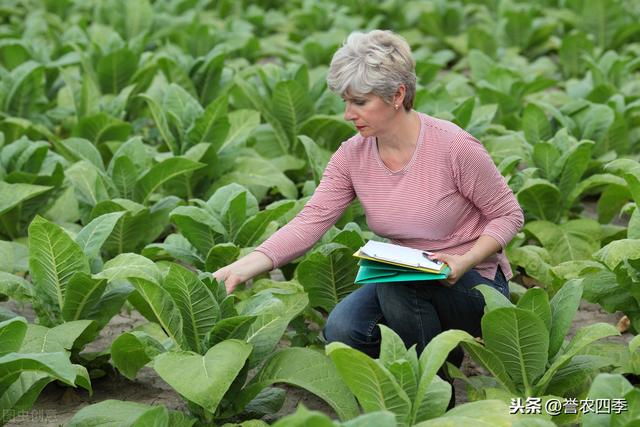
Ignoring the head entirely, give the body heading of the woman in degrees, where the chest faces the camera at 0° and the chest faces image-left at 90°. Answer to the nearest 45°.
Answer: approximately 45°
